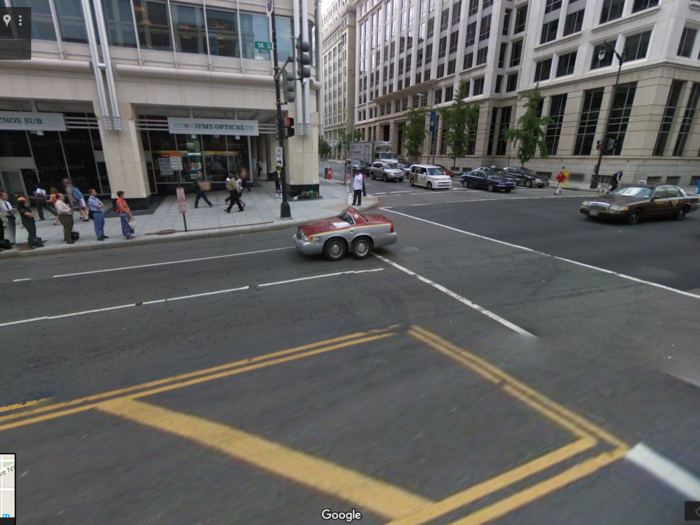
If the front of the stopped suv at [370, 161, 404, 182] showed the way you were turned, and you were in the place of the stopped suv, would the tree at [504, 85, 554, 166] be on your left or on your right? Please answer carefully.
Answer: on your left

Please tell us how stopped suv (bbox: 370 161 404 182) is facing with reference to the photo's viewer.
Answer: facing the viewer and to the right of the viewer
